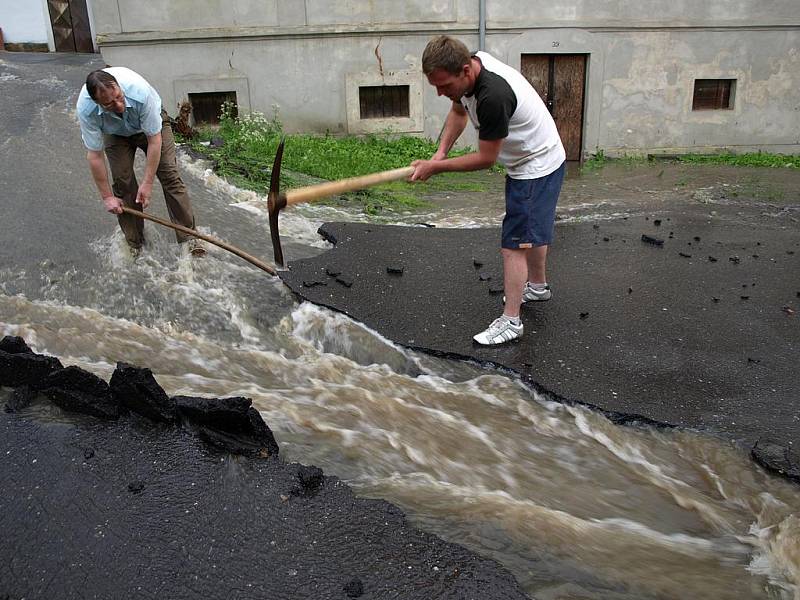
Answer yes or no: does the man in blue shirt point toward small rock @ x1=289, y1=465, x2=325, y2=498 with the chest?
yes

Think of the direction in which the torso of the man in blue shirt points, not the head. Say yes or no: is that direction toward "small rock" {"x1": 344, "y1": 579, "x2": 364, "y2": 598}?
yes

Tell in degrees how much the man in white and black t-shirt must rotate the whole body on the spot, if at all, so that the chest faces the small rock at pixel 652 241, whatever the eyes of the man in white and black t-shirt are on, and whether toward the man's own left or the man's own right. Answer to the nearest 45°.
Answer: approximately 135° to the man's own right

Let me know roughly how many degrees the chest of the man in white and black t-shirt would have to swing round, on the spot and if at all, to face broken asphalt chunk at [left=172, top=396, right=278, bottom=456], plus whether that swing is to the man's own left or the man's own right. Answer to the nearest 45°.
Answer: approximately 45° to the man's own left

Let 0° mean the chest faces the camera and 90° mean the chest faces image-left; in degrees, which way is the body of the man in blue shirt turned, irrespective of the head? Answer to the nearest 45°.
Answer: approximately 0°

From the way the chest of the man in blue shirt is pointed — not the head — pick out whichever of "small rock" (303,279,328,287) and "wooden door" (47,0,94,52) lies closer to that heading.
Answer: the small rock

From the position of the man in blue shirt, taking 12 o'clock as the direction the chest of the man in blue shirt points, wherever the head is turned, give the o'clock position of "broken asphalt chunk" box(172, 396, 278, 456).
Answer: The broken asphalt chunk is roughly at 12 o'clock from the man in blue shirt.

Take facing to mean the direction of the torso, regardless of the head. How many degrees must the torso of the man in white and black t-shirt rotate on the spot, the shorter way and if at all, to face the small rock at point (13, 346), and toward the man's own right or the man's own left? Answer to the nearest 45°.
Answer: approximately 45° to the man's own left

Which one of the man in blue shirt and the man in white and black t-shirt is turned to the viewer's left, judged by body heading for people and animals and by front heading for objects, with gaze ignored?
the man in white and black t-shirt

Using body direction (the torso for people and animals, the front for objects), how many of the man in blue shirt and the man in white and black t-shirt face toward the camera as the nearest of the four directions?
1

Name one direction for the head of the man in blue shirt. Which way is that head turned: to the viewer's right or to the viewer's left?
to the viewer's right

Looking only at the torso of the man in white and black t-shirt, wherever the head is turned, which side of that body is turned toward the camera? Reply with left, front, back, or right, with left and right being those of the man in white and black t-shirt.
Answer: left

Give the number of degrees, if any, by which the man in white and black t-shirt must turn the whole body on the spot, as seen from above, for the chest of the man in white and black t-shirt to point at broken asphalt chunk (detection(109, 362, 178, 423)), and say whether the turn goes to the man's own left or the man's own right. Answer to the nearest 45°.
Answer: approximately 45° to the man's own left
